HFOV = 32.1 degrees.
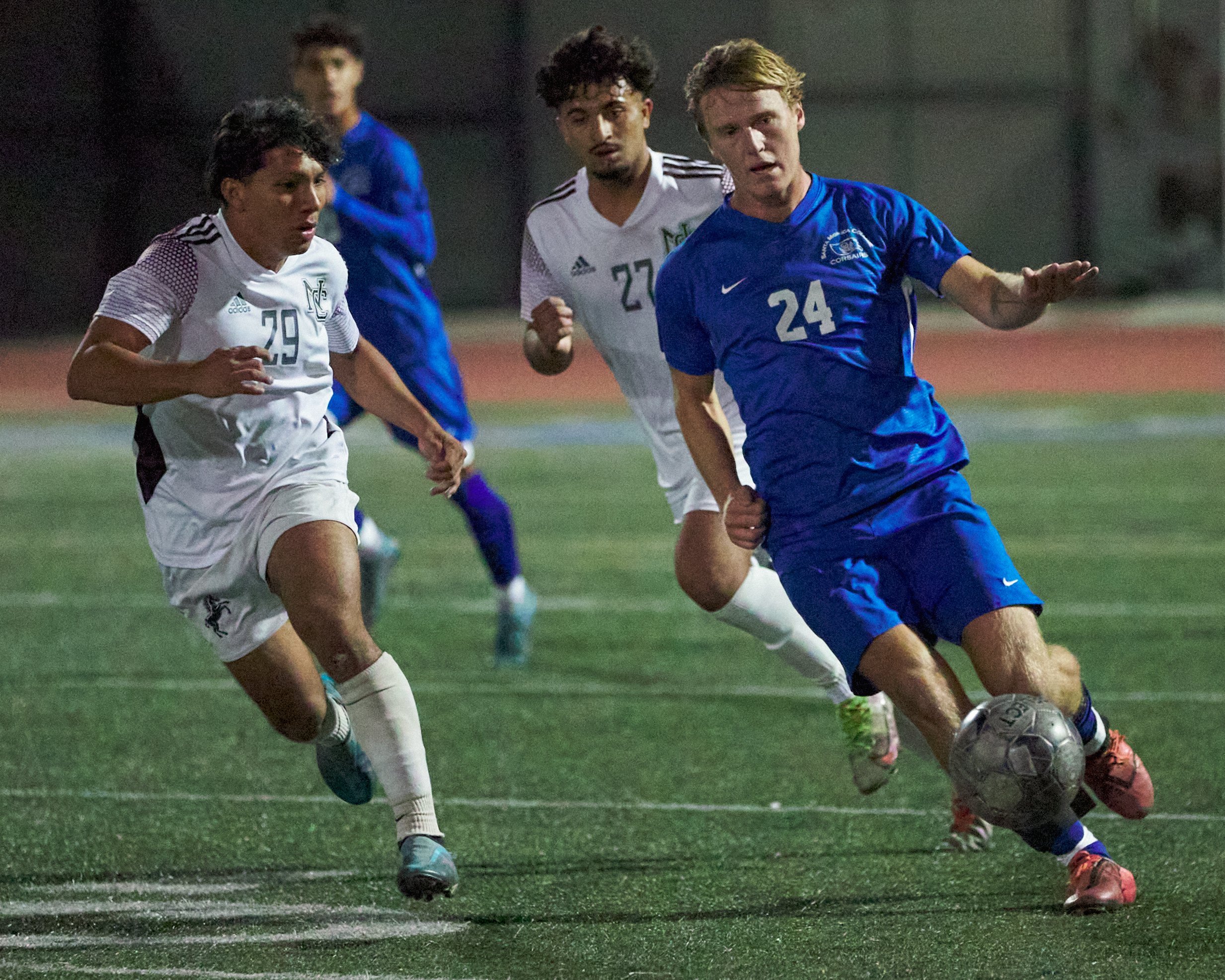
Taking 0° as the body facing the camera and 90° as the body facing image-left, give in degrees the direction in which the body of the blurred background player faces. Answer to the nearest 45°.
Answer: approximately 45°

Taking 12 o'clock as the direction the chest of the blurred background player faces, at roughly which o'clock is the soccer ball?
The soccer ball is roughly at 10 o'clock from the blurred background player.

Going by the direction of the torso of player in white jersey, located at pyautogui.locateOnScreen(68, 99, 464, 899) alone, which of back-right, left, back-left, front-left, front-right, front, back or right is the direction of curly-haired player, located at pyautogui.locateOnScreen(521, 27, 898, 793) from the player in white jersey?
left

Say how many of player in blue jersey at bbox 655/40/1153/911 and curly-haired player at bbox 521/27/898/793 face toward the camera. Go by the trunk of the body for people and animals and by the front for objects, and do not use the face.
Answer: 2

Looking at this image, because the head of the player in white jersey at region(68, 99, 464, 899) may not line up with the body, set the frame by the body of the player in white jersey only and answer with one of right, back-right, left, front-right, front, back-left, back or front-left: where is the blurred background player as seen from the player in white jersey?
back-left

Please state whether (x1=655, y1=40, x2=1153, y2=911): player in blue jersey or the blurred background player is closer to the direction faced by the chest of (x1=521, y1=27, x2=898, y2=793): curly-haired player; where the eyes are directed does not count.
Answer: the player in blue jersey

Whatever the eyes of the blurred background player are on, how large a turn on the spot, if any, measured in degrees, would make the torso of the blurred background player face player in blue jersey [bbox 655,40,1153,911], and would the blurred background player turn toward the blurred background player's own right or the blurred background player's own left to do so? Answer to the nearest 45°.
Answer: approximately 45° to the blurred background player's own left

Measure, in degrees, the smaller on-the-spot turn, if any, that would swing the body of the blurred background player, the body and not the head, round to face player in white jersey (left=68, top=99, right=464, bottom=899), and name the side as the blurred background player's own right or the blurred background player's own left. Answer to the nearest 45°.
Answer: approximately 45° to the blurred background player's own left

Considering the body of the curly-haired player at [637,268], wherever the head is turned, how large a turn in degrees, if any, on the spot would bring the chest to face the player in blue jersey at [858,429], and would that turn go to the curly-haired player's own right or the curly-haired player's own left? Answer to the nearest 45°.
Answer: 0° — they already face them

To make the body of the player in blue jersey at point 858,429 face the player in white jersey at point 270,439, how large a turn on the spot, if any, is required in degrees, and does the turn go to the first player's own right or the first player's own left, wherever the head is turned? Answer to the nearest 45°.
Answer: approximately 90° to the first player's own right

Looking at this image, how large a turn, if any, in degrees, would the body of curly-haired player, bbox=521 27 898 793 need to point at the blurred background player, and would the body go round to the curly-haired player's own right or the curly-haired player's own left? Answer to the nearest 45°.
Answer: approximately 135° to the curly-haired player's own right
